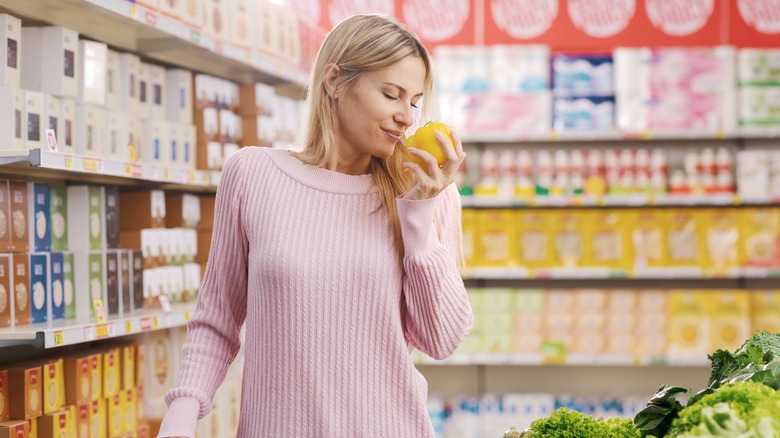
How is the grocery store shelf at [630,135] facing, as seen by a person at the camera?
facing the viewer

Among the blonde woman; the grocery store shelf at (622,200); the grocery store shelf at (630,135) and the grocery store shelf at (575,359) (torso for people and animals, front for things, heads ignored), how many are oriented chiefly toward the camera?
4

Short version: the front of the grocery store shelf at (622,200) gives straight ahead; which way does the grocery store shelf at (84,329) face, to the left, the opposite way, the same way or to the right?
to the left

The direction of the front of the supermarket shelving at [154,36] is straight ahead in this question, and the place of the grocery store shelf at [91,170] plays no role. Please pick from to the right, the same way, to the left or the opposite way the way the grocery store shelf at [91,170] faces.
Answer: the same way

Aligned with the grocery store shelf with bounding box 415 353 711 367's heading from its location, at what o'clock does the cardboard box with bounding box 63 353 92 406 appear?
The cardboard box is roughly at 1 o'clock from the grocery store shelf.

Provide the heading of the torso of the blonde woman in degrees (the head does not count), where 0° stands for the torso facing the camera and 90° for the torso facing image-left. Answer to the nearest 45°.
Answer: approximately 0°

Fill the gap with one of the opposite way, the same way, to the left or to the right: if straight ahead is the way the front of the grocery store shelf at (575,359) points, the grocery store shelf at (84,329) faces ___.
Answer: to the left

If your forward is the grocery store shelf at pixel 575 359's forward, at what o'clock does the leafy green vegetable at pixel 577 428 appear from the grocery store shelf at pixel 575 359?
The leafy green vegetable is roughly at 12 o'clock from the grocery store shelf.

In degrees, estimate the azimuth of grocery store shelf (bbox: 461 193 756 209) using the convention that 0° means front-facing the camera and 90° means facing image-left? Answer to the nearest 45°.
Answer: approximately 0°

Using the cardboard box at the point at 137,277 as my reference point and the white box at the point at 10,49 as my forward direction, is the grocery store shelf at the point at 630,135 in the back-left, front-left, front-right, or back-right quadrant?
back-left
